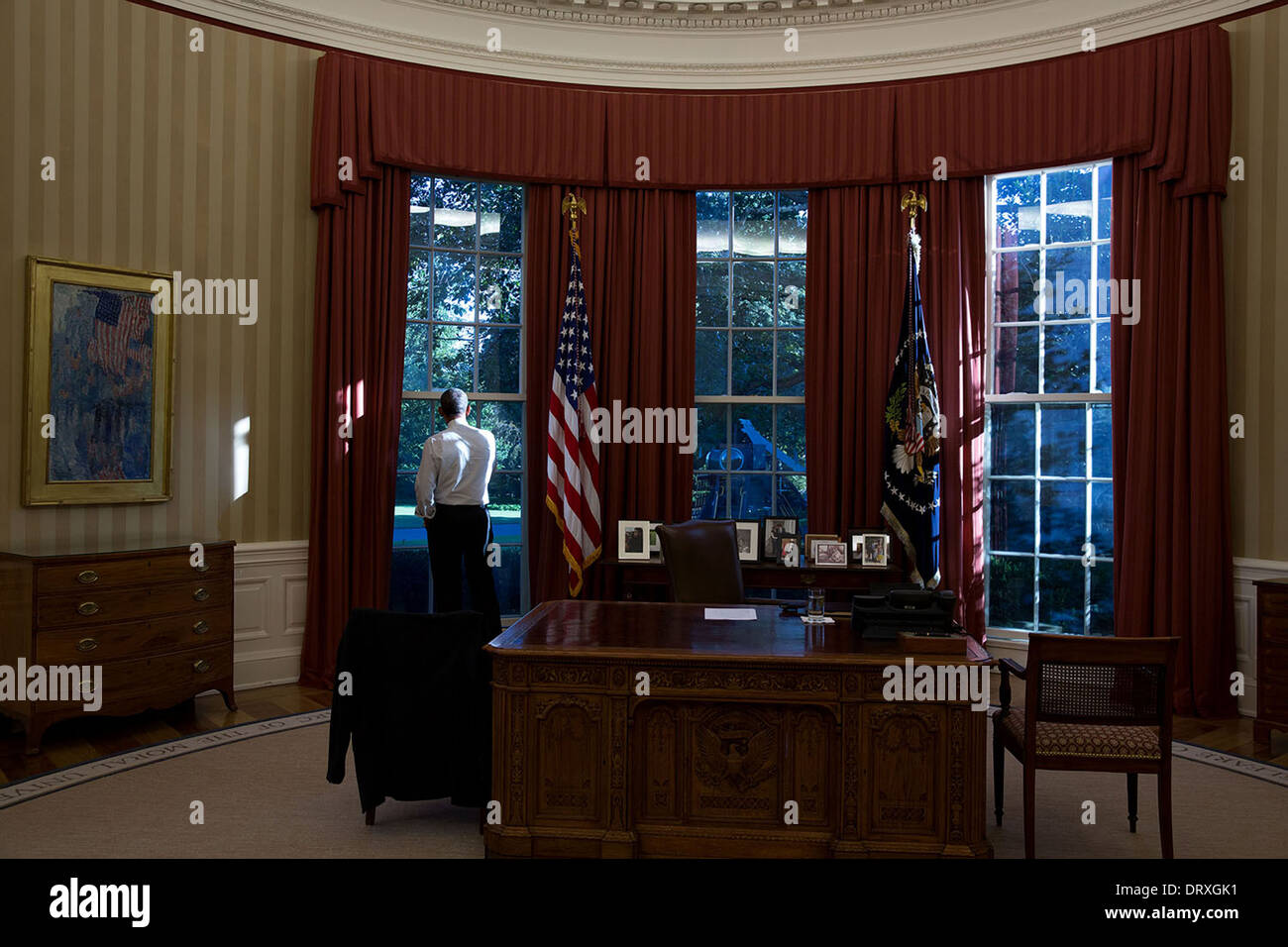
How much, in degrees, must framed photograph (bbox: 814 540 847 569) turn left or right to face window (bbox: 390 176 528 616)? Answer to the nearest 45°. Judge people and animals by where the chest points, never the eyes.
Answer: approximately 90° to its right

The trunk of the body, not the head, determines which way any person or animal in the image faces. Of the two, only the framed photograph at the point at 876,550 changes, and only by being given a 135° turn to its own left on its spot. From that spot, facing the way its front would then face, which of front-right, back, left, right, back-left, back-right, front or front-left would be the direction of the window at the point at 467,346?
back-left

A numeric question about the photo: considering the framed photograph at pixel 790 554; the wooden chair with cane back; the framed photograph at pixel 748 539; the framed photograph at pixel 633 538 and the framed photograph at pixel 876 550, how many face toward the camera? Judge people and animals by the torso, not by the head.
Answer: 4

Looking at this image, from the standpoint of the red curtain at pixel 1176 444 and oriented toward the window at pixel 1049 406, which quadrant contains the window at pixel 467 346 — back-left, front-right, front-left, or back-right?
front-left

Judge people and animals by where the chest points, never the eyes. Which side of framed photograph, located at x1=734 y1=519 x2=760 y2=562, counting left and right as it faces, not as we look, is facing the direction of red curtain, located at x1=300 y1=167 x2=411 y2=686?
right

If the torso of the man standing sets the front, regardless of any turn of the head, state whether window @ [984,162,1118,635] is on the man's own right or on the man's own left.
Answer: on the man's own right

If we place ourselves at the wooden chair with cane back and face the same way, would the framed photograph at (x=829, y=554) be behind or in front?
in front

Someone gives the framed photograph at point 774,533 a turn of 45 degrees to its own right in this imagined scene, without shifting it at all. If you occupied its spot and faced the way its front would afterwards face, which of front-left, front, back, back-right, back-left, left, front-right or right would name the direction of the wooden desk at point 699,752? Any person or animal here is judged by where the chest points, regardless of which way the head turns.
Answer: front-left

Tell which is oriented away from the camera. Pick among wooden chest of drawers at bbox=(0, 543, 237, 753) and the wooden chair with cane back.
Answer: the wooden chair with cane back

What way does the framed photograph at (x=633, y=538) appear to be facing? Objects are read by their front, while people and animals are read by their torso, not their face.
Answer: toward the camera

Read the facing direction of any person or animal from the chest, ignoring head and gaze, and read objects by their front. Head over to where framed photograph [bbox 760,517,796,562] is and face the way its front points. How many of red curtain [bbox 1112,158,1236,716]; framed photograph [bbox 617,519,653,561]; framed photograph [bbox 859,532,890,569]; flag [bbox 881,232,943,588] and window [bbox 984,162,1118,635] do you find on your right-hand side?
1

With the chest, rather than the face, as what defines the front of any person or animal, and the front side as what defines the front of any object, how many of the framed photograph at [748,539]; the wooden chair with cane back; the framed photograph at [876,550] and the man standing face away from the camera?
2

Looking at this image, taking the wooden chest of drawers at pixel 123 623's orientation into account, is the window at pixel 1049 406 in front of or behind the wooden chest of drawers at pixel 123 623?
in front

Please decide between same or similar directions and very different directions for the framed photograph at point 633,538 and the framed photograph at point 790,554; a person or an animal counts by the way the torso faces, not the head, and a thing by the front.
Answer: same or similar directions

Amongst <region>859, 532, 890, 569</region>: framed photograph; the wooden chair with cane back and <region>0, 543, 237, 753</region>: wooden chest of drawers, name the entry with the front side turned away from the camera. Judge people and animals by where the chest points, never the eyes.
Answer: the wooden chair with cane back

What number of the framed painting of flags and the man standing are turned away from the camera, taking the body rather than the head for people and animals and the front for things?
1

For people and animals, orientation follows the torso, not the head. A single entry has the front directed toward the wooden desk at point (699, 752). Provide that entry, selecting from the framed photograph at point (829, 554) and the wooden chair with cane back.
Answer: the framed photograph

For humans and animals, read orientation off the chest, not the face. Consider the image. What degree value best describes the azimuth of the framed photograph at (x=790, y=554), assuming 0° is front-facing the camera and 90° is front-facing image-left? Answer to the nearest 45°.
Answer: approximately 0°
